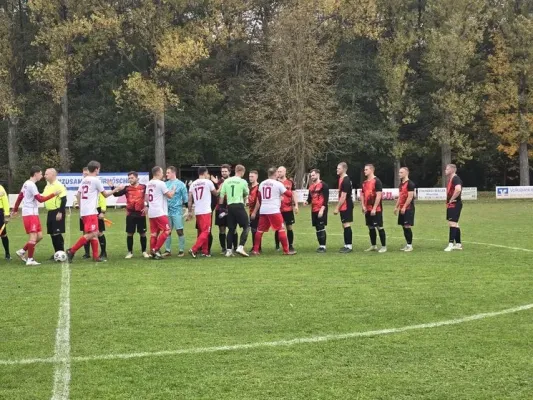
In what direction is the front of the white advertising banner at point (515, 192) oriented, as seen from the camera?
facing the viewer

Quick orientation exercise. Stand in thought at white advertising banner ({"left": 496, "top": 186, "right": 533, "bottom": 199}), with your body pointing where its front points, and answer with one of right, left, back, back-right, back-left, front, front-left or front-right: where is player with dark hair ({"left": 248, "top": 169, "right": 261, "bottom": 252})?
front

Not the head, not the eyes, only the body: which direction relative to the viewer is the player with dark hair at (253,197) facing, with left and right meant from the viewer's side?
facing the viewer and to the left of the viewer

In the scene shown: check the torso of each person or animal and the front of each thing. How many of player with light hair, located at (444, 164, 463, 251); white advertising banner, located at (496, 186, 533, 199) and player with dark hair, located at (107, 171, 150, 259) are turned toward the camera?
2

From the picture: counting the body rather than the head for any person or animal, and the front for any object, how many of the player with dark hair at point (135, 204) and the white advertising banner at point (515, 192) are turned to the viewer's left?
0

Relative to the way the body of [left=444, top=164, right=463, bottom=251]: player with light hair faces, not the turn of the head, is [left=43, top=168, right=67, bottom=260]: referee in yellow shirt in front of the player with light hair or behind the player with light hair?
in front

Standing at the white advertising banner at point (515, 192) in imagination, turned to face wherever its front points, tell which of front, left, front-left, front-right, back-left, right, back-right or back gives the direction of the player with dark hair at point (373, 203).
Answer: front

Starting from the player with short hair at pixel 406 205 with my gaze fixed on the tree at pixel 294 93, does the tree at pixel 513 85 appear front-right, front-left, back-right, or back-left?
front-right

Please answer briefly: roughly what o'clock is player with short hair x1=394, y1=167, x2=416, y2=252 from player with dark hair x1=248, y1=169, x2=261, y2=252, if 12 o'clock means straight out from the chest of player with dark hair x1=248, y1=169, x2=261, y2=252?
player with short hair x1=394, y1=167, x2=416, y2=252 is roughly at 8 o'clock from player with dark hair x1=248, y1=169, x2=261, y2=252.

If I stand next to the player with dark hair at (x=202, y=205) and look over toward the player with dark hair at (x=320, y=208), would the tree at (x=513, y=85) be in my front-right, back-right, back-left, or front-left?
front-left

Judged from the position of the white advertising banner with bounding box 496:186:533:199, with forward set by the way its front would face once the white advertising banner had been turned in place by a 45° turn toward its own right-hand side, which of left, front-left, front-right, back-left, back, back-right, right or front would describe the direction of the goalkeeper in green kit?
front-left

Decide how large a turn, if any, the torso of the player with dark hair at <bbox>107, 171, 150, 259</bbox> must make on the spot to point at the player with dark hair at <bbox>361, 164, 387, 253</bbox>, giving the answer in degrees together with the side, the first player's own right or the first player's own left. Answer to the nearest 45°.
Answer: approximately 90° to the first player's own left
